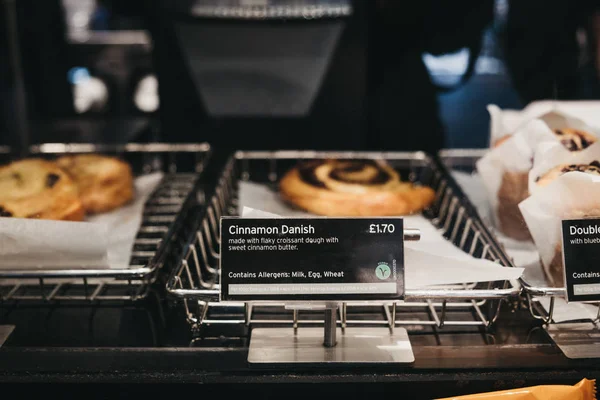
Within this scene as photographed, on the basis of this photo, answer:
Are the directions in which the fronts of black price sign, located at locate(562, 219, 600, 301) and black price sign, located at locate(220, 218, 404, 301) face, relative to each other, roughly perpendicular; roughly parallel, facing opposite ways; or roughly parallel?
roughly parallel

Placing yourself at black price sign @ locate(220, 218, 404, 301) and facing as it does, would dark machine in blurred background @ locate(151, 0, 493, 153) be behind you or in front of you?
behind

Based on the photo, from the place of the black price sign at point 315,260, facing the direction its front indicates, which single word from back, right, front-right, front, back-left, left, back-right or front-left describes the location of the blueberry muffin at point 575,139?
back-left

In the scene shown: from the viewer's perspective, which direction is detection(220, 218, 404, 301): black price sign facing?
toward the camera
